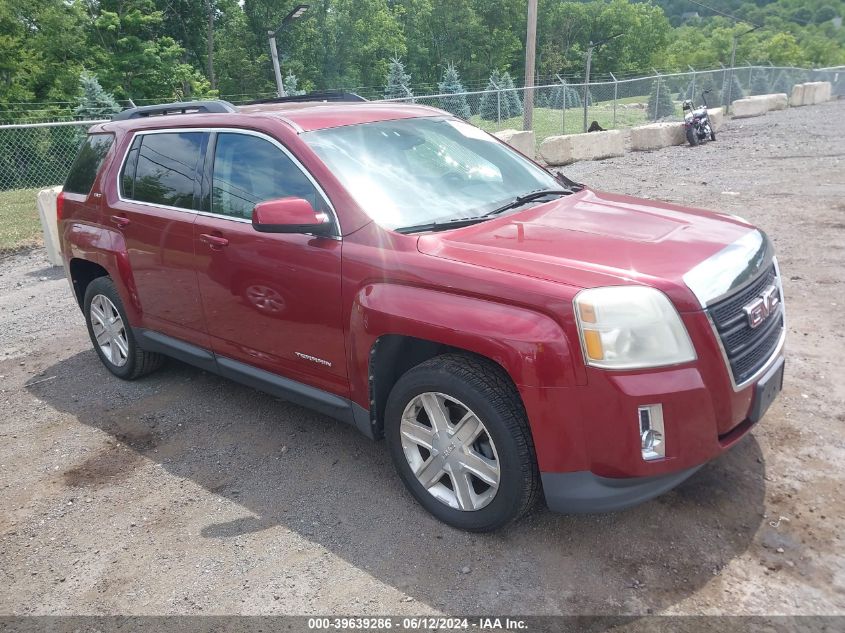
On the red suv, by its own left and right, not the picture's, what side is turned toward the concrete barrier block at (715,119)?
left

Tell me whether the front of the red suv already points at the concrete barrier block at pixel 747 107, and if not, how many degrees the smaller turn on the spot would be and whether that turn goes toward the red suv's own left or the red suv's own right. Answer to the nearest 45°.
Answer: approximately 90° to the red suv's own left

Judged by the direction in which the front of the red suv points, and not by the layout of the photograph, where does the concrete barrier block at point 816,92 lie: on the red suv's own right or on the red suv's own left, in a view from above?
on the red suv's own left

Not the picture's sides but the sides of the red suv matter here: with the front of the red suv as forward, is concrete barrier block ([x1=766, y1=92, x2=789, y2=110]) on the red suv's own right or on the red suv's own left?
on the red suv's own left

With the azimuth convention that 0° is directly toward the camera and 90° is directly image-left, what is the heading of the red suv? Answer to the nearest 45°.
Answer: approximately 315°

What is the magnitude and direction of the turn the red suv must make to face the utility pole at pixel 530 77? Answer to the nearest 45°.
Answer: approximately 135° to its left

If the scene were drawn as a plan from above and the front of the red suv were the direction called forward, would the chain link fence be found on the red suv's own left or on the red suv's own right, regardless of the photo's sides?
on the red suv's own left

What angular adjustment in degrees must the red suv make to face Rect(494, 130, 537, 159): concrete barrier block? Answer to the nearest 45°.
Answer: approximately 135° to its left
